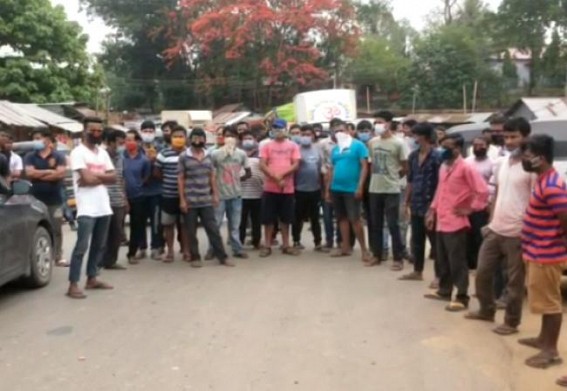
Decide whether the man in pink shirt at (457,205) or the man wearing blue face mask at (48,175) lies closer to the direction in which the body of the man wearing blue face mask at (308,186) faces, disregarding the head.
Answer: the man in pink shirt

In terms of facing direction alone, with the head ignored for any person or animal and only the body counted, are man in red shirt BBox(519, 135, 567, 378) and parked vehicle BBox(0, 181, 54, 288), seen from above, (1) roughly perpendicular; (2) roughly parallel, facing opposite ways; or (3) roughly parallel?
roughly perpendicular

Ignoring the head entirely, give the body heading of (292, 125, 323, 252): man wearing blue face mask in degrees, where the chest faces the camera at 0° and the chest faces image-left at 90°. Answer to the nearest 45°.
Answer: approximately 0°

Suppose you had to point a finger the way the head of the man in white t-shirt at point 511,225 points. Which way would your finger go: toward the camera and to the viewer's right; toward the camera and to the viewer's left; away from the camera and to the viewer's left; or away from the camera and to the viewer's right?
toward the camera and to the viewer's left

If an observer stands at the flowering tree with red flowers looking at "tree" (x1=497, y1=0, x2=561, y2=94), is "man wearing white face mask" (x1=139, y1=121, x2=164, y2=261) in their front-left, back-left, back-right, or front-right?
back-right

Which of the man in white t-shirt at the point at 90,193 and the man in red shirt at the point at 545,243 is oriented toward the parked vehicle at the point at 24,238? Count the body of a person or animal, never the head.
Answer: the man in red shirt

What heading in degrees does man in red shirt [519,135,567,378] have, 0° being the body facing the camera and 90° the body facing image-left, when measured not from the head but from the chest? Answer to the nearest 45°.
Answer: approximately 90°

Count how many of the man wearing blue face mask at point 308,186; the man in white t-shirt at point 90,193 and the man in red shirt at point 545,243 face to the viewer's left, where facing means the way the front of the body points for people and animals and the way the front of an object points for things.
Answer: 1
